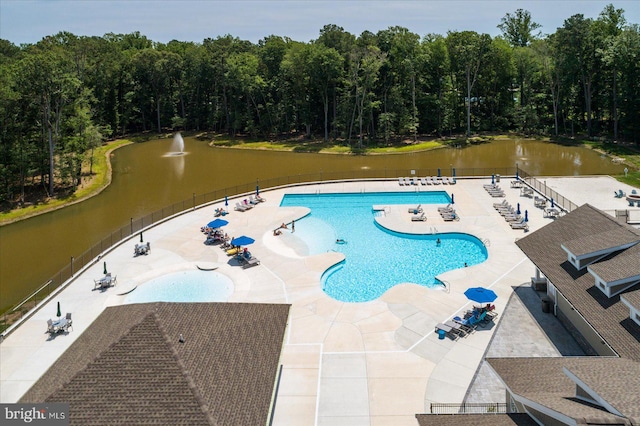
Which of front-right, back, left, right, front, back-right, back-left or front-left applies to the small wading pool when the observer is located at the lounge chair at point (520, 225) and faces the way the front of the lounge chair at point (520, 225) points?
front-left

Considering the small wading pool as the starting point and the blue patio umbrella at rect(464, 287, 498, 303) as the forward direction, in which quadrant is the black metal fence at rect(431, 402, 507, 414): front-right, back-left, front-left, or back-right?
front-right

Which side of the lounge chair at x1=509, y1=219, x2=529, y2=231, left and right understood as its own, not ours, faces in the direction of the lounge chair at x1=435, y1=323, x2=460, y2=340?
left

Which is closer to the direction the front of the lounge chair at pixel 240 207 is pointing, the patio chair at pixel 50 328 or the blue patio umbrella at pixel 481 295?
the blue patio umbrella

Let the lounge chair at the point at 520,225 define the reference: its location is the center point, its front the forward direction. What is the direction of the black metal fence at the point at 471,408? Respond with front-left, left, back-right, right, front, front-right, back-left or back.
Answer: left

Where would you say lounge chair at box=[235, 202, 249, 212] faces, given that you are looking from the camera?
facing the viewer and to the right of the viewer

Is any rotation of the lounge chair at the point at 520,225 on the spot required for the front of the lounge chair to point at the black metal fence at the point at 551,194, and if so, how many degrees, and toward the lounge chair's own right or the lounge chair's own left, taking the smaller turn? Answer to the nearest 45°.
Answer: approximately 90° to the lounge chair's own right

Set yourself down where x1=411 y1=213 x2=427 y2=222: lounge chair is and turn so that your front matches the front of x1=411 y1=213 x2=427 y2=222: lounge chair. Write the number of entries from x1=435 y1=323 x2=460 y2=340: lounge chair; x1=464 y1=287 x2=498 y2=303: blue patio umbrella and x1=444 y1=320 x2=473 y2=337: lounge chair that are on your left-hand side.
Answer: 3

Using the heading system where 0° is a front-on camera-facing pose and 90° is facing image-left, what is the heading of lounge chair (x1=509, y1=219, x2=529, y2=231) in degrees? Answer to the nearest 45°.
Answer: approximately 90°

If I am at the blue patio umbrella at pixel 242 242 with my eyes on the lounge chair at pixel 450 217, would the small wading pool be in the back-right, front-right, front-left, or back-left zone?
back-right
